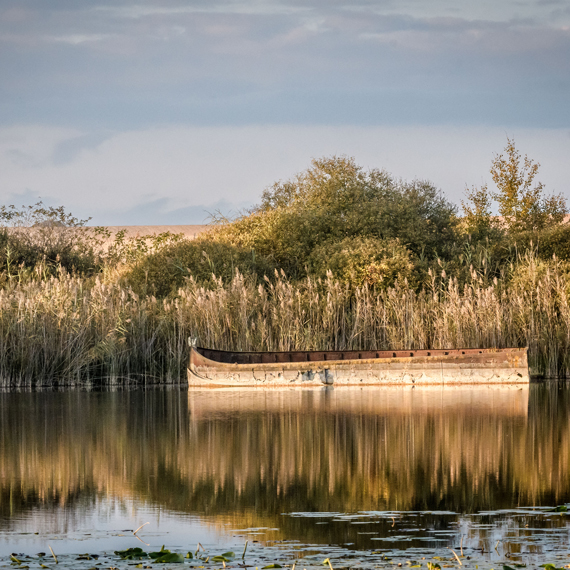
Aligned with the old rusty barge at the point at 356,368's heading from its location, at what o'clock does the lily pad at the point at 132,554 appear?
The lily pad is roughly at 9 o'clock from the old rusty barge.

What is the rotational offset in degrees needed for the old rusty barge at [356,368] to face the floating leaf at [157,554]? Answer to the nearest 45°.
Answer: approximately 90° to its left

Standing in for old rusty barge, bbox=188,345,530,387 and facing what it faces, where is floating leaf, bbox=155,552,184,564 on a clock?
The floating leaf is roughly at 9 o'clock from the old rusty barge.

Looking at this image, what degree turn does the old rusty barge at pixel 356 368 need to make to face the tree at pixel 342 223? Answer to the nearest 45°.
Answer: approximately 90° to its right

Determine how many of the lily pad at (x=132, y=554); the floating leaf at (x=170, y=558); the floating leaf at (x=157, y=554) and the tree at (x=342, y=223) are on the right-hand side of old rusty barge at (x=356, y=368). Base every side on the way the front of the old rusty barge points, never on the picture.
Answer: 1

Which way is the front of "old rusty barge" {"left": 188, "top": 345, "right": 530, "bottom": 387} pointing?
to the viewer's left
